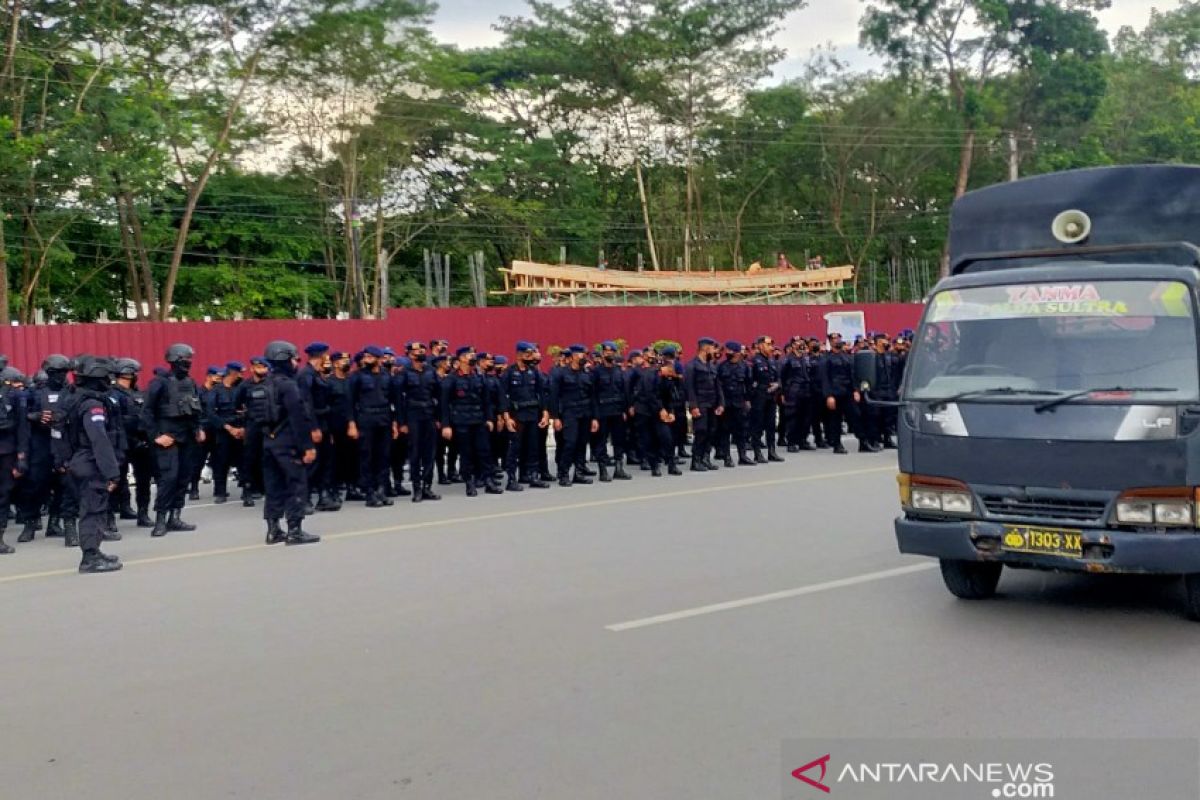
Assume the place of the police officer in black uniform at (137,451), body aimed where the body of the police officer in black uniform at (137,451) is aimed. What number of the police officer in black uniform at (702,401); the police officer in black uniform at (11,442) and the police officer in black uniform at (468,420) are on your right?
1

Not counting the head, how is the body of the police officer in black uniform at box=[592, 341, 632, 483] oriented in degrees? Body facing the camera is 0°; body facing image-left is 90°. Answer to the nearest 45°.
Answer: approximately 0°

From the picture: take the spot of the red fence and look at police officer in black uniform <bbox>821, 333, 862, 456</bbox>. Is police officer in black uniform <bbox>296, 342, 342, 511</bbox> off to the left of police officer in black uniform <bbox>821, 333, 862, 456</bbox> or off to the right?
right

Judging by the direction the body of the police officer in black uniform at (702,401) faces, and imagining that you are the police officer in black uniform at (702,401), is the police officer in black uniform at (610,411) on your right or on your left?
on your right

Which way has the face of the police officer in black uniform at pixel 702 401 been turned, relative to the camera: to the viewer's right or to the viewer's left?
to the viewer's right
